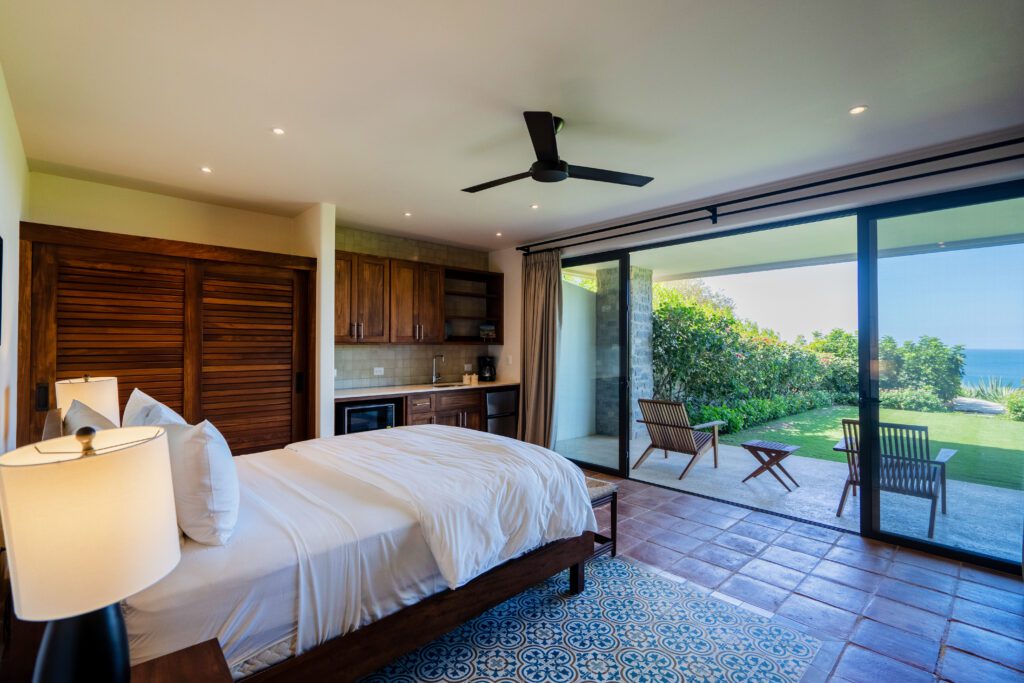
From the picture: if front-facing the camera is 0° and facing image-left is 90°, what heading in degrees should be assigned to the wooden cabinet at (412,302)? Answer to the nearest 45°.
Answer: approximately 315°

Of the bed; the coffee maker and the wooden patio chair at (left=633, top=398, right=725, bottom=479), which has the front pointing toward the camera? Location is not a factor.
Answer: the coffee maker

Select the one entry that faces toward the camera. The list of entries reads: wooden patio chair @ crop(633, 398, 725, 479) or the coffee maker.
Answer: the coffee maker

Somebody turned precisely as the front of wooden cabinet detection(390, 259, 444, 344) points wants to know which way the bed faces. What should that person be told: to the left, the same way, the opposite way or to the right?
to the left

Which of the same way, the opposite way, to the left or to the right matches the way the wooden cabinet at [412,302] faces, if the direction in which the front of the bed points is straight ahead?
to the right

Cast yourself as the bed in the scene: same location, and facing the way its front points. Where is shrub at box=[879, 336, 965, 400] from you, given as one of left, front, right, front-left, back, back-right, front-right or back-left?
front-right

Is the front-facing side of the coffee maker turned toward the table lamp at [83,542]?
yes

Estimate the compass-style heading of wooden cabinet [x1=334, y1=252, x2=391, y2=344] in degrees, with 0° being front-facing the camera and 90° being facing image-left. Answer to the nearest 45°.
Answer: approximately 315°

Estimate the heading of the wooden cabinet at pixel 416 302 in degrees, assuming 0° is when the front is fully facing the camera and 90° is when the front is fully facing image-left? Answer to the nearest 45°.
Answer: approximately 315°

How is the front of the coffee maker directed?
toward the camera

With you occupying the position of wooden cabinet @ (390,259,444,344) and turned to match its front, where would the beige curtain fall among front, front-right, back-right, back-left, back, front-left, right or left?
front-left

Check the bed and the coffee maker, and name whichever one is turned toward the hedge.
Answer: the bed

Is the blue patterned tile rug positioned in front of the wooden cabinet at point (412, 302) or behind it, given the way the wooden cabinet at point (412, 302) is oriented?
in front

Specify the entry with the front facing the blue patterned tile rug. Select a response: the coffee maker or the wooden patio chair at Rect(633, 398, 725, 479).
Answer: the coffee maker

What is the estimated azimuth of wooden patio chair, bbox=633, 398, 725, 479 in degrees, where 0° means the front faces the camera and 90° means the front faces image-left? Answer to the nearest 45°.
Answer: approximately 225°
